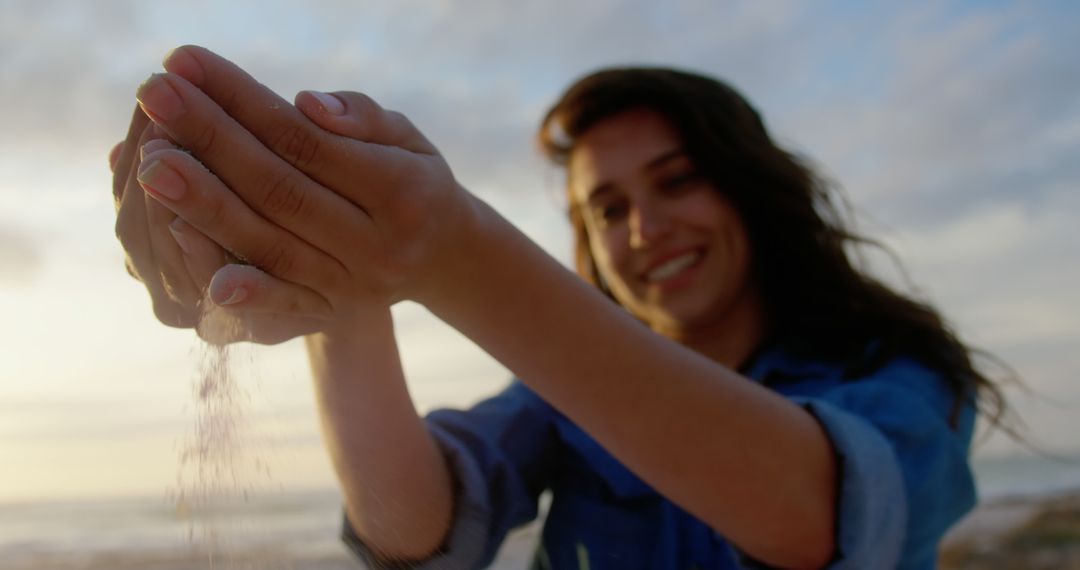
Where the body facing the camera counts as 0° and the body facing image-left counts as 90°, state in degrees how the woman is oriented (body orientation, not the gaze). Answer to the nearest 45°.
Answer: approximately 45°
